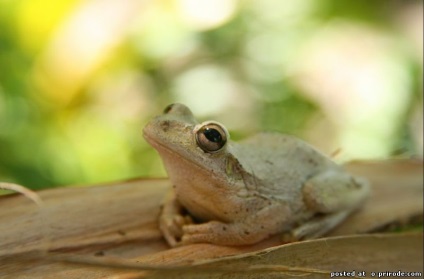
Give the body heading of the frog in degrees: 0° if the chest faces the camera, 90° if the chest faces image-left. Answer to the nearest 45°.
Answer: approximately 45°
